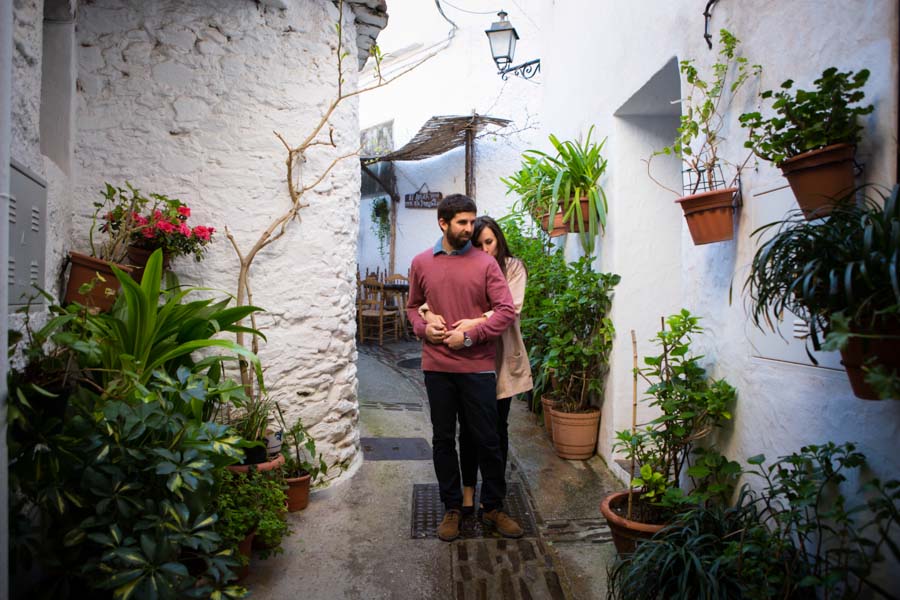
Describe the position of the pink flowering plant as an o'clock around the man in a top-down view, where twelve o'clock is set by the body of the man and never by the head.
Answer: The pink flowering plant is roughly at 3 o'clock from the man.

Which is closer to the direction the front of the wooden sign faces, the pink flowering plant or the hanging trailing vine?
the pink flowering plant

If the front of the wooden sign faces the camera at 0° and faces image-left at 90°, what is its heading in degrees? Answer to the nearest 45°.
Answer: approximately 0°

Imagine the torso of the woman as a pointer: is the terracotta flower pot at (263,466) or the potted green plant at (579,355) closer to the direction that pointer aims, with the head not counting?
the terracotta flower pot

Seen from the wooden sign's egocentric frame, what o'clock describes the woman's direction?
The woman is roughly at 12 o'clock from the wooden sign.

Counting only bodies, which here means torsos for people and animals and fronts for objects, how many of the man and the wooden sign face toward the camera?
2

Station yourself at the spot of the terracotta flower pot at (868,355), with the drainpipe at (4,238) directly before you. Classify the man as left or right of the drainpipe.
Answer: right

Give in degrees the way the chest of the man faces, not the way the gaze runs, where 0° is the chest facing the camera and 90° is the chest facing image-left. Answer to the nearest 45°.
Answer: approximately 0°

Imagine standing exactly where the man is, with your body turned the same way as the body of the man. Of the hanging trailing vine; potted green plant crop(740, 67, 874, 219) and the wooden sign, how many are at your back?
2

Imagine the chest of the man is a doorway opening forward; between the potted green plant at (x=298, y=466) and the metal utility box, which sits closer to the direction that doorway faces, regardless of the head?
the metal utility box

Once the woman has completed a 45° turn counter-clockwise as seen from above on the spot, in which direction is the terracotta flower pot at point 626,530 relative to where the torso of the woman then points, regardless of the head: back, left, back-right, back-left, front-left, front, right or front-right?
front-left

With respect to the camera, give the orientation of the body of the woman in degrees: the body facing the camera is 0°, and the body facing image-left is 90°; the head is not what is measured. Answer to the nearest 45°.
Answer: approximately 45°
